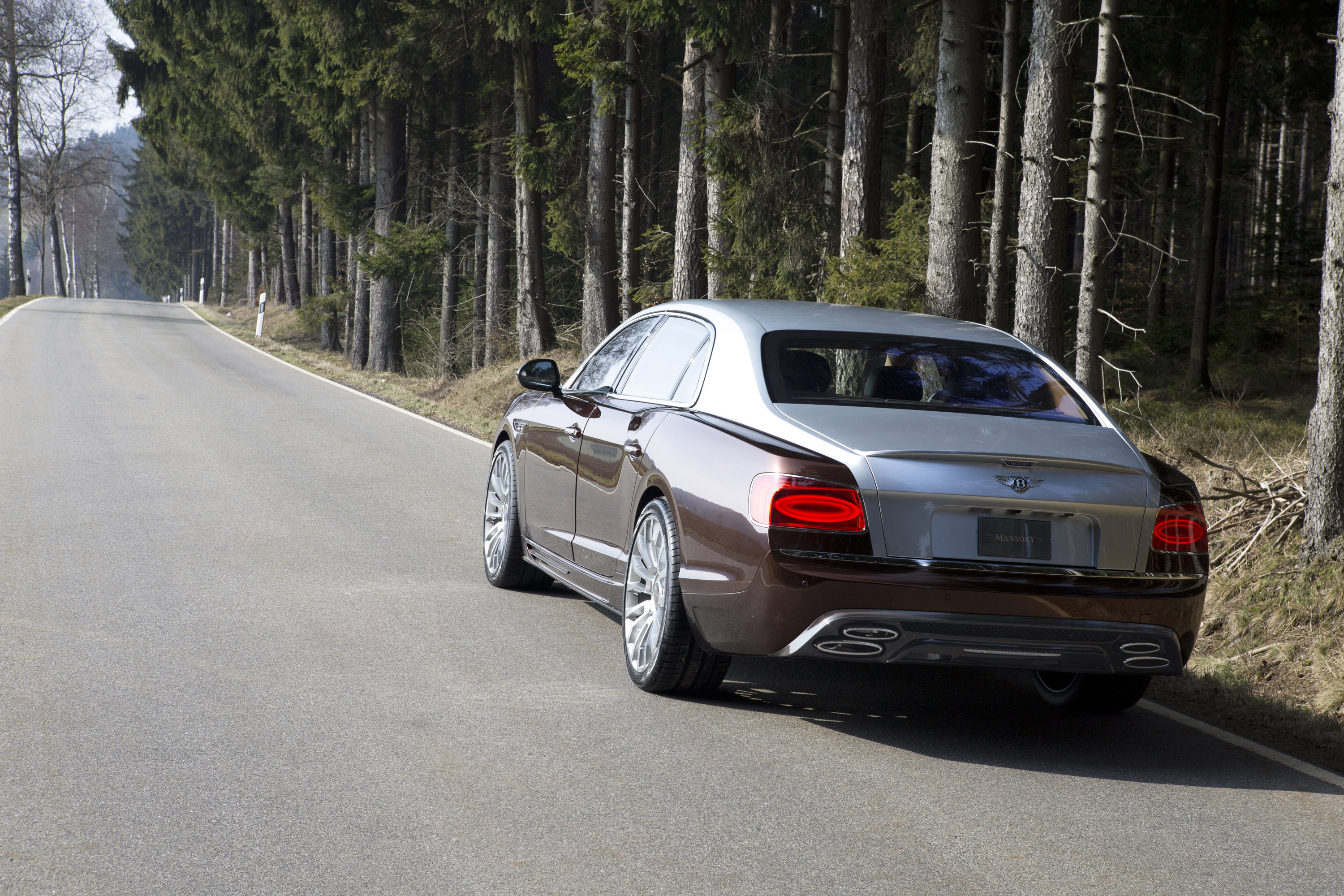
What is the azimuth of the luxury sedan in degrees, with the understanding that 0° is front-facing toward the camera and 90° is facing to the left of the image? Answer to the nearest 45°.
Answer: approximately 135°

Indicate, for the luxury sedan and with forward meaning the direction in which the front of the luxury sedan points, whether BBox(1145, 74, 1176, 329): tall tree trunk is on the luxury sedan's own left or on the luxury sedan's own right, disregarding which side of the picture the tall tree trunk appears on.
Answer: on the luxury sedan's own right

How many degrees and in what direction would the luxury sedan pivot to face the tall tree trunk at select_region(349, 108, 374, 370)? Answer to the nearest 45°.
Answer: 0° — it already faces it

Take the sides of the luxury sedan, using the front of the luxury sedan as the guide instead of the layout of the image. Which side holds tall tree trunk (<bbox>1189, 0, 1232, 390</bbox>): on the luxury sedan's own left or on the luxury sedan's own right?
on the luxury sedan's own right

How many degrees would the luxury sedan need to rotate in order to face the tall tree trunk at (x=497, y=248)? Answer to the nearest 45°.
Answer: approximately 45° to its right

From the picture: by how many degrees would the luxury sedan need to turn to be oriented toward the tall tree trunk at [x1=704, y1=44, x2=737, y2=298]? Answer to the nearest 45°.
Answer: approximately 45° to its right

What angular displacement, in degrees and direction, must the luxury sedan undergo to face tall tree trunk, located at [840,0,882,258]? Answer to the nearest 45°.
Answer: approximately 45° to its right

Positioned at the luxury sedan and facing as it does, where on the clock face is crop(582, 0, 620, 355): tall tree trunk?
The tall tree trunk is roughly at 1 o'clock from the luxury sedan.
